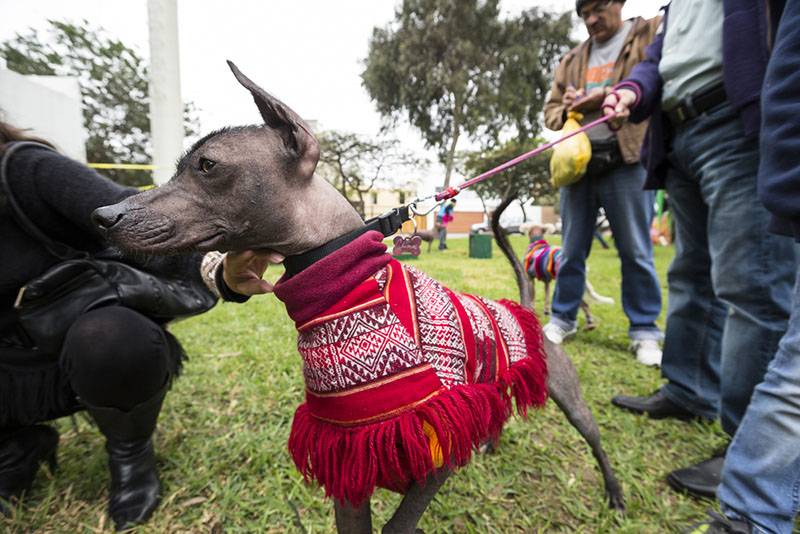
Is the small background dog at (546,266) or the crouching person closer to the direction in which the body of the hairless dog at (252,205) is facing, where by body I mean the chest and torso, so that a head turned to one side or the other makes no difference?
the crouching person

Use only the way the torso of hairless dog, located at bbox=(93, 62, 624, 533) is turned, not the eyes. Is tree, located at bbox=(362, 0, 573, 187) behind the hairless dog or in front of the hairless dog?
behind

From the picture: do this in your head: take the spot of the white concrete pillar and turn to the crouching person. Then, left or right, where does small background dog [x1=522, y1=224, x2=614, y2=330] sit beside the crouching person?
left

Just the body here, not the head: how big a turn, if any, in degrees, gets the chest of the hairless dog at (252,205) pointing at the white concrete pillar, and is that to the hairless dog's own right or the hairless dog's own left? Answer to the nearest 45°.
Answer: approximately 90° to the hairless dog's own right

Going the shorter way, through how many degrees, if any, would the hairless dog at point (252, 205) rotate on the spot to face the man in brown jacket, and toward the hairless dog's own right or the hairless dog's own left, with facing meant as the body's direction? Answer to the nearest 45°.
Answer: approximately 180°

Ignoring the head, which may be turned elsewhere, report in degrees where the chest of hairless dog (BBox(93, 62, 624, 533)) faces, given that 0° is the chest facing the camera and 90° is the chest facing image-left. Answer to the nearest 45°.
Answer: approximately 45°

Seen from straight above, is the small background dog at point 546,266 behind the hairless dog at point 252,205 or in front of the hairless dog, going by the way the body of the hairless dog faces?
behind
